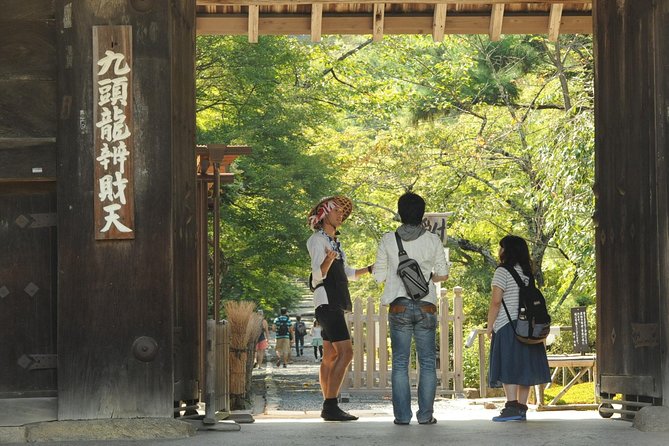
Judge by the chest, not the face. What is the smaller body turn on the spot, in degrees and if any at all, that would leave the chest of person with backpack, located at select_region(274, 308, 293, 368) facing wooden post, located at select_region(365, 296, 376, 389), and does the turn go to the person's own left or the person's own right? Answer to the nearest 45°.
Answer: approximately 180°

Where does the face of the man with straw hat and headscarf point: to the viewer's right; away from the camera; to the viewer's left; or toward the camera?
to the viewer's right

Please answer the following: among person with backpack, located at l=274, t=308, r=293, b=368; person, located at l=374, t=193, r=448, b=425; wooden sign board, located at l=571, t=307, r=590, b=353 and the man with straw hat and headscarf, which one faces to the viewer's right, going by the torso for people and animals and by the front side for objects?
the man with straw hat and headscarf

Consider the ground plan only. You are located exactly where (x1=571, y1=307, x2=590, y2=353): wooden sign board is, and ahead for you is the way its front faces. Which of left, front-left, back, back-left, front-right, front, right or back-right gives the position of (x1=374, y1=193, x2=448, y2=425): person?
front

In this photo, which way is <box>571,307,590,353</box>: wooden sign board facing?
toward the camera

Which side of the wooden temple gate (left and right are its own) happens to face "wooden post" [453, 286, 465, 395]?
back

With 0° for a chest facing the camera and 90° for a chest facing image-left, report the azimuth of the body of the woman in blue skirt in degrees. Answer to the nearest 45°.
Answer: approximately 90°

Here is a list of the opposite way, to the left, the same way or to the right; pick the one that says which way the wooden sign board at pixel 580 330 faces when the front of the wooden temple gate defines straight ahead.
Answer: the same way

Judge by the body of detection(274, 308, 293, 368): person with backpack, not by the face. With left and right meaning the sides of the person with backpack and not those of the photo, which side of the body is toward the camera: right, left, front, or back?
back

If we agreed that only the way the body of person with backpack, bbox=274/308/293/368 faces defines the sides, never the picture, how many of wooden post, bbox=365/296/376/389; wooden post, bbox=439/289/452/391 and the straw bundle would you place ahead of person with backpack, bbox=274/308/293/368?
0

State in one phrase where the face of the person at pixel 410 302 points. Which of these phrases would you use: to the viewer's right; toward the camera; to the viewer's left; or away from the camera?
away from the camera

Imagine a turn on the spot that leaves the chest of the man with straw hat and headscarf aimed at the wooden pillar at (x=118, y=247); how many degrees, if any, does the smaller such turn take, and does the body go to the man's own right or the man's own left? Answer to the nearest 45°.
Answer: approximately 135° to the man's own right

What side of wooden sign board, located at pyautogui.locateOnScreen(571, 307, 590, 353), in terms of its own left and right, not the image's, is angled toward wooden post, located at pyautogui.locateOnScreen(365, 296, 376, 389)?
right

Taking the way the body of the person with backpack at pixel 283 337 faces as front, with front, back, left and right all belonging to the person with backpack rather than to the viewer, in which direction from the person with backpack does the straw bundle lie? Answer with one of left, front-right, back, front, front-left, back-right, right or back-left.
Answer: back

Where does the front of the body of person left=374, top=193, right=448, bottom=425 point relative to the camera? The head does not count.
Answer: away from the camera

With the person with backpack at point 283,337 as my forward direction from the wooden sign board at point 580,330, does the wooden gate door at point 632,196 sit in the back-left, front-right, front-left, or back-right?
back-left

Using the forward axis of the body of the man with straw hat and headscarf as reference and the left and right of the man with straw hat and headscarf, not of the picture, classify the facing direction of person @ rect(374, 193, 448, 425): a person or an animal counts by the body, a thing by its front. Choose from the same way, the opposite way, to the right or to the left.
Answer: to the left

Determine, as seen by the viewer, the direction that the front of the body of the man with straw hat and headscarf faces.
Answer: to the viewer's right
